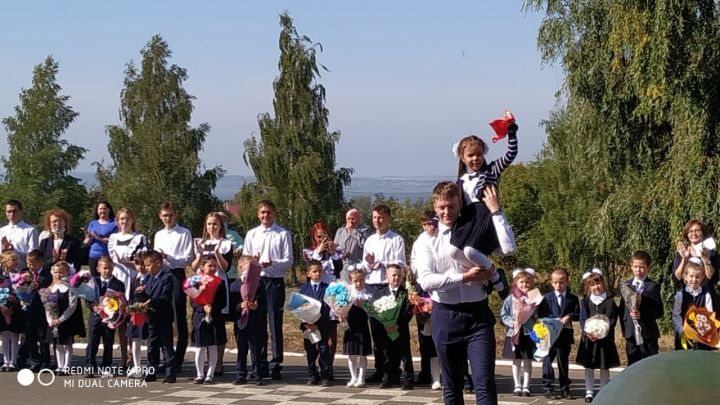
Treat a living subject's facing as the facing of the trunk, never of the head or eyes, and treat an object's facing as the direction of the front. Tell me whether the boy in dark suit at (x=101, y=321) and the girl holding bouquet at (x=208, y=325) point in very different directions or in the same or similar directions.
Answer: same or similar directions

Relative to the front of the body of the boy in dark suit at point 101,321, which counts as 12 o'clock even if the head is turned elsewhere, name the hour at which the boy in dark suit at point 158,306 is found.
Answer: the boy in dark suit at point 158,306 is roughly at 10 o'clock from the boy in dark suit at point 101,321.

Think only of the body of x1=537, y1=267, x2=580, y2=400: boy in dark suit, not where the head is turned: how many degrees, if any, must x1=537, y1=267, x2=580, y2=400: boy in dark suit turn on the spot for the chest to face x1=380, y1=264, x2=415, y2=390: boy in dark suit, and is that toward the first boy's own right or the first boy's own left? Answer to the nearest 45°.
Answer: approximately 90° to the first boy's own right

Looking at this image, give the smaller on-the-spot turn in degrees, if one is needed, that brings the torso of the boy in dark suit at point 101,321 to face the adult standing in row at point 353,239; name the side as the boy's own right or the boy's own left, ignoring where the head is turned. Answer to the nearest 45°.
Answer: approximately 90° to the boy's own left

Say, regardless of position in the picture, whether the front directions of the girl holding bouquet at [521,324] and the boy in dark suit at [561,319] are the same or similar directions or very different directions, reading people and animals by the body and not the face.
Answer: same or similar directions

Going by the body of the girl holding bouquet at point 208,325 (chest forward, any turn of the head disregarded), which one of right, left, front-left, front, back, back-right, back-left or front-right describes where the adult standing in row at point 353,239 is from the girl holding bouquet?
left

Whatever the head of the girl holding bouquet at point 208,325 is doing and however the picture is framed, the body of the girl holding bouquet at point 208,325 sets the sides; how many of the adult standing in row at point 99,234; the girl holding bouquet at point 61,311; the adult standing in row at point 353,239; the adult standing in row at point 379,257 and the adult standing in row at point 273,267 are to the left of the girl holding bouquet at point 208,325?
3

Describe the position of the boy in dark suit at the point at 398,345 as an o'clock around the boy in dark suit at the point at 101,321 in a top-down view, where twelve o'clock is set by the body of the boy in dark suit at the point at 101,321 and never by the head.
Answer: the boy in dark suit at the point at 398,345 is roughly at 10 o'clock from the boy in dark suit at the point at 101,321.

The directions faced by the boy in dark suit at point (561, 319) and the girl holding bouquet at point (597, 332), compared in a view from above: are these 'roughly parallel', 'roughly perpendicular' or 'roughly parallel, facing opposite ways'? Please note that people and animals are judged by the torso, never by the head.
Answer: roughly parallel

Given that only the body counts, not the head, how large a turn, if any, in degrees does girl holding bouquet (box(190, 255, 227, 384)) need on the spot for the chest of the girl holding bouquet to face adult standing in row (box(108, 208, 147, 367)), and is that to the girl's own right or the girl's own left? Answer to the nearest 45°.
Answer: approximately 135° to the girl's own right

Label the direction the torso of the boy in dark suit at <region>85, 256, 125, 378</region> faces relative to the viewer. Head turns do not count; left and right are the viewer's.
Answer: facing the viewer

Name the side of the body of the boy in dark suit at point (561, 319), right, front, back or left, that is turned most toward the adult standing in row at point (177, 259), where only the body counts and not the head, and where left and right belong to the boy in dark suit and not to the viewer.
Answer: right

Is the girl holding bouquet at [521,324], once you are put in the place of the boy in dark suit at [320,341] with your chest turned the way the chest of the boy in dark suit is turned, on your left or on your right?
on your left

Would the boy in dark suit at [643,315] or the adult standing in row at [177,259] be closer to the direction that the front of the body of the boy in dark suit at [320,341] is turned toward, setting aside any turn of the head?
the boy in dark suit

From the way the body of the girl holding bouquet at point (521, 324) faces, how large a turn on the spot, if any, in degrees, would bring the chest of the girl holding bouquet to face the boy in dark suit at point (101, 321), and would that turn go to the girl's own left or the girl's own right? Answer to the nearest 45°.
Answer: approximately 90° to the girl's own right

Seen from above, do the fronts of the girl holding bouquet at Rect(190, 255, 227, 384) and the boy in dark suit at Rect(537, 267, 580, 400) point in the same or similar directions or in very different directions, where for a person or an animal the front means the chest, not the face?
same or similar directions

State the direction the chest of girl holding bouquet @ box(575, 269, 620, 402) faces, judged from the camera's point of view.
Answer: toward the camera
